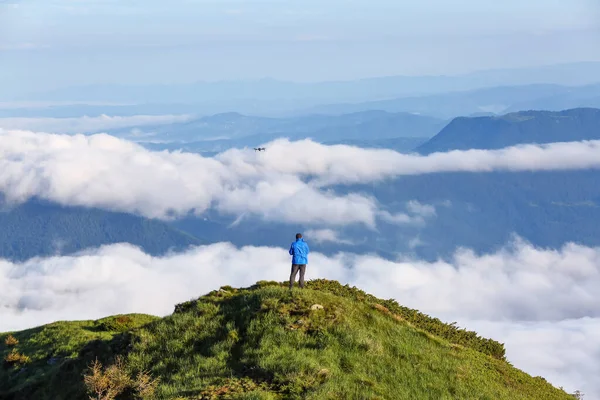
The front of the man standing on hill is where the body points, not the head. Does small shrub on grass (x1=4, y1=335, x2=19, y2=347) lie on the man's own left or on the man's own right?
on the man's own left

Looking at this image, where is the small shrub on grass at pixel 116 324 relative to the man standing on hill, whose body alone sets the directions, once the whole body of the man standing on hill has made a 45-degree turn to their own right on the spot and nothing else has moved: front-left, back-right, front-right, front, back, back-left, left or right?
left

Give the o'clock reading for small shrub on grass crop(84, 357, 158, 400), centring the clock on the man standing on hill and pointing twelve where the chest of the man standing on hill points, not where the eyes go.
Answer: The small shrub on grass is roughly at 7 o'clock from the man standing on hill.

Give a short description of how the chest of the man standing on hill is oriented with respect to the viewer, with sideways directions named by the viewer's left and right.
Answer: facing away from the viewer
